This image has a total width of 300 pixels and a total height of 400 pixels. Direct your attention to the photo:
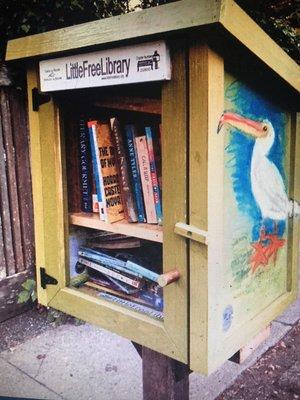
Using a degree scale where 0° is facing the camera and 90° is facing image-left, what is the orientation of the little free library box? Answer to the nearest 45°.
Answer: approximately 45°

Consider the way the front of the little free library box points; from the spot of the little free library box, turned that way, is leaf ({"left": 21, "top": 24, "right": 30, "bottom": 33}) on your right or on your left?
on your right

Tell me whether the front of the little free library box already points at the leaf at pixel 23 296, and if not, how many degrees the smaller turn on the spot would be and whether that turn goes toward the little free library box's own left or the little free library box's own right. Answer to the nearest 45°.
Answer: approximately 90° to the little free library box's own right

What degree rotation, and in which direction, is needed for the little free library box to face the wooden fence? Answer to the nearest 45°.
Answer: approximately 90° to its right
